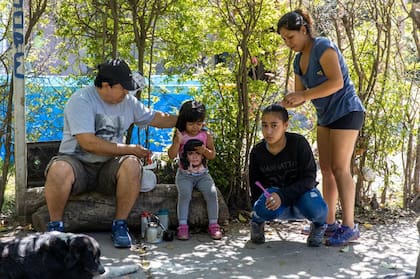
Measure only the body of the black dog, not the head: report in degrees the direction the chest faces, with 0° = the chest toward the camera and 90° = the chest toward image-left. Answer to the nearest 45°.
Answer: approximately 270°

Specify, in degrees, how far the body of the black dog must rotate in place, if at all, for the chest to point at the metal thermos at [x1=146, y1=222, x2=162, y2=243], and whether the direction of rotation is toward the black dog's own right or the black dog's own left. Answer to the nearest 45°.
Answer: approximately 45° to the black dog's own left

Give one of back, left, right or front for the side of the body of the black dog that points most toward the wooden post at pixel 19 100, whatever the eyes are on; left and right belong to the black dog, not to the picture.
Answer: left

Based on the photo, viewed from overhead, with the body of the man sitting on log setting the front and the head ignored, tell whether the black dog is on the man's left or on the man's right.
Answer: on the man's right

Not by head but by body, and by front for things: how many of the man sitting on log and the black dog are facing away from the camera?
0

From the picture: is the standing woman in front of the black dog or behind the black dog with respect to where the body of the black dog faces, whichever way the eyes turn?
in front

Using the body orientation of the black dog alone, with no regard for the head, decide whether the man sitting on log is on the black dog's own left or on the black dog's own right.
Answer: on the black dog's own left
